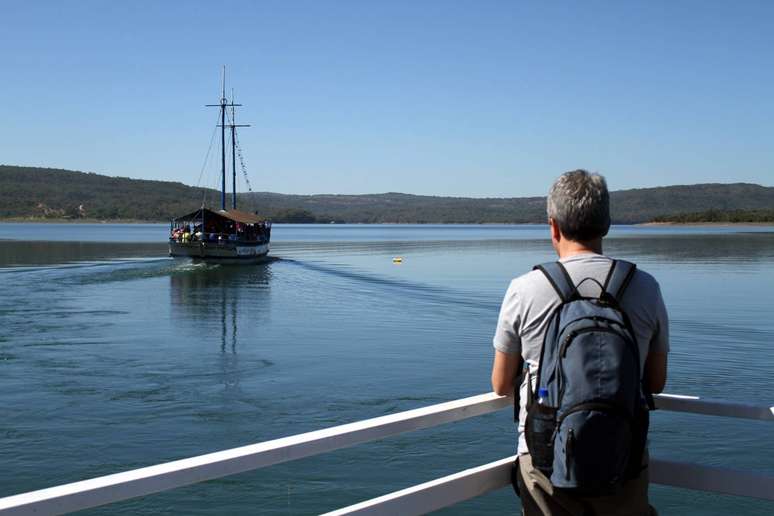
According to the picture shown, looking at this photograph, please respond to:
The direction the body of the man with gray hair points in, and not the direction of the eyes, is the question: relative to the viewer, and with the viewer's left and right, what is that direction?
facing away from the viewer
